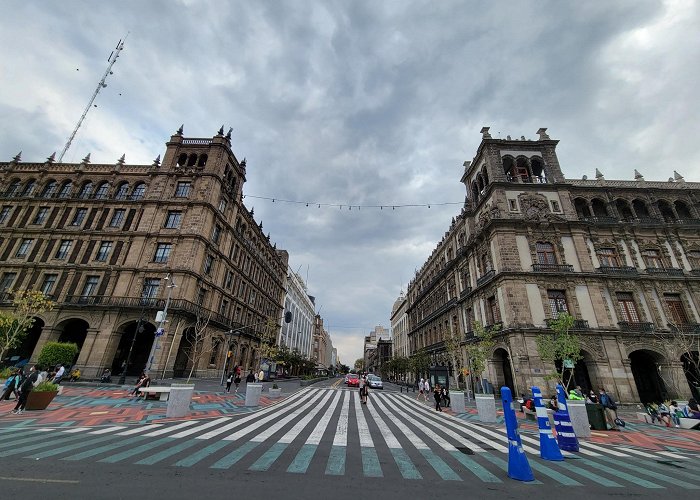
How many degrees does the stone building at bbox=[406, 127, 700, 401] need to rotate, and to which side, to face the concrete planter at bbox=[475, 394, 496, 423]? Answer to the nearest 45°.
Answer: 0° — it already faces it

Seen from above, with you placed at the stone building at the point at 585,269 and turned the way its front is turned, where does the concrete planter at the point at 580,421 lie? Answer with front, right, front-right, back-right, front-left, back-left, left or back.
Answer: front

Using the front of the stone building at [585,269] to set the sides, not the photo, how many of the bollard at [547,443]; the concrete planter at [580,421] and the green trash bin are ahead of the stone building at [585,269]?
3

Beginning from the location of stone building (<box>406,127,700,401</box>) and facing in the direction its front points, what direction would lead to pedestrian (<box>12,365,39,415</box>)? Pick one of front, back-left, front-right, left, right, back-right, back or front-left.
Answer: front-right

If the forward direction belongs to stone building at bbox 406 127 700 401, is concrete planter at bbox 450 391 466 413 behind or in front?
in front

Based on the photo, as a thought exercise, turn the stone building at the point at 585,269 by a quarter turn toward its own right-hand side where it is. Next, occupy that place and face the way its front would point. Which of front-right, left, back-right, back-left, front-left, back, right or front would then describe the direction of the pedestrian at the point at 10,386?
front-left

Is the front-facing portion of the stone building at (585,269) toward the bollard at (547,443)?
yes

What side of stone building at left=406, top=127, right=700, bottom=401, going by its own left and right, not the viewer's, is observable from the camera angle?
front

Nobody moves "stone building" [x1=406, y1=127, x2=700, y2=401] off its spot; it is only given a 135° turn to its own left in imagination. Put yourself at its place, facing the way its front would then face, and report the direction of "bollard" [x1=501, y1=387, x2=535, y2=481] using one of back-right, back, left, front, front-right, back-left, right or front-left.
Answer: back-right

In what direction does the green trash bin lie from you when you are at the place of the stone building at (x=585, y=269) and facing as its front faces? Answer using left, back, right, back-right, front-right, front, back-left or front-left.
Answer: front

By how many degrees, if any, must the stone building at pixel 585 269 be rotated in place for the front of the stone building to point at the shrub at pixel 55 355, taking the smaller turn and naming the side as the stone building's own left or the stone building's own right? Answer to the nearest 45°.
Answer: approximately 45° to the stone building's own right

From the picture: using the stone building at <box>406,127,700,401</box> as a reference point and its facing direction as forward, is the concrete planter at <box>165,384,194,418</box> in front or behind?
in front
